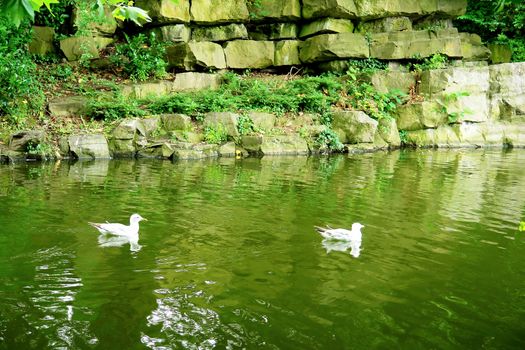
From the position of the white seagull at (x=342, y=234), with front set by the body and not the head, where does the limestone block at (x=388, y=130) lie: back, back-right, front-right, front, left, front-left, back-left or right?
left

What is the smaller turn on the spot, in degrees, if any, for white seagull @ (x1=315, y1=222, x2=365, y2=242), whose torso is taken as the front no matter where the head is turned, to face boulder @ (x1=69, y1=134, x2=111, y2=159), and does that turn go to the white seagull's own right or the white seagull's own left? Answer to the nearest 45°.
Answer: approximately 135° to the white seagull's own left

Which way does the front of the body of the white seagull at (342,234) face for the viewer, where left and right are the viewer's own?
facing to the right of the viewer

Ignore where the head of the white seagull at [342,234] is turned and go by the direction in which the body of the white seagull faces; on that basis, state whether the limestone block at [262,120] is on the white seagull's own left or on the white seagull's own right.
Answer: on the white seagull's own left

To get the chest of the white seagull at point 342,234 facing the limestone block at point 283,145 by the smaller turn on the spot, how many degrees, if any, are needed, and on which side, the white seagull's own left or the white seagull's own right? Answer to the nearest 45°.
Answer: approximately 90° to the white seagull's own left

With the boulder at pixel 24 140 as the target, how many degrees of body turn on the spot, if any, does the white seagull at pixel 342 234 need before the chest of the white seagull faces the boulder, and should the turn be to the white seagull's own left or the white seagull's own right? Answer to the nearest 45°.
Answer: approximately 135° to the white seagull's own left

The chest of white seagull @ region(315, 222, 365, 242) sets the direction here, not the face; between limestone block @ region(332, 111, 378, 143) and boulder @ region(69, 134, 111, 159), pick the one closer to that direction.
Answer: the limestone block

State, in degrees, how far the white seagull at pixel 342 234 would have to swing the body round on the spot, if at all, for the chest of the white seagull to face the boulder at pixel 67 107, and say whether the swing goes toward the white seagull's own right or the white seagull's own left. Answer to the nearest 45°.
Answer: approximately 135° to the white seagull's own left

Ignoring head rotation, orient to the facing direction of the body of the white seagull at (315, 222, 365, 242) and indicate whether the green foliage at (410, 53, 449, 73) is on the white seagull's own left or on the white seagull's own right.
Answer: on the white seagull's own left

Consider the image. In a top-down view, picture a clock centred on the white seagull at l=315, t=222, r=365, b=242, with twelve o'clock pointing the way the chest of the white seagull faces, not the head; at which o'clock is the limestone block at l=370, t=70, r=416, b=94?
The limestone block is roughly at 9 o'clock from the white seagull.

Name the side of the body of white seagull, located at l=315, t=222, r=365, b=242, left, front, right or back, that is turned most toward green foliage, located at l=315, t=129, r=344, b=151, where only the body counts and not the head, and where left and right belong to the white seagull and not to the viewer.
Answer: left

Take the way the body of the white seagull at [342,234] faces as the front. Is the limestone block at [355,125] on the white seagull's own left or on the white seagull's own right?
on the white seagull's own left

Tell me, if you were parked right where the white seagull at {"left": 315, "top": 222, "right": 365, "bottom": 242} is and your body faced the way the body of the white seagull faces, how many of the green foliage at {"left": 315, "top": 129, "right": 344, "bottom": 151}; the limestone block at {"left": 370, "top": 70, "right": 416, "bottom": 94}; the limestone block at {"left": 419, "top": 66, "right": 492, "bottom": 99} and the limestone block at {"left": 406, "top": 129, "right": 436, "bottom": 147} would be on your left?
4

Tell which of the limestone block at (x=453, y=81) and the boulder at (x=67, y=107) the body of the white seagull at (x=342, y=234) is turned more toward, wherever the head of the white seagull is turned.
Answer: the limestone block
